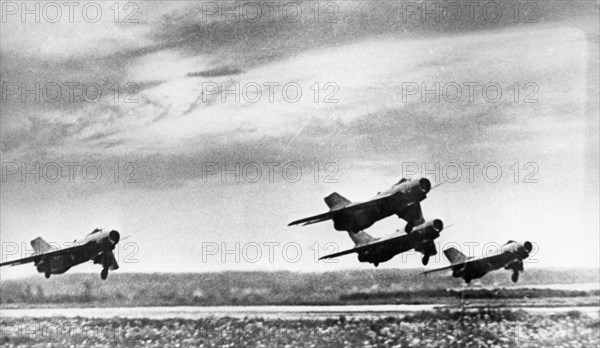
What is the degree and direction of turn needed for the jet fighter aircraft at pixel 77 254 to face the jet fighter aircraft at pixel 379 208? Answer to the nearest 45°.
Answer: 0° — it already faces it

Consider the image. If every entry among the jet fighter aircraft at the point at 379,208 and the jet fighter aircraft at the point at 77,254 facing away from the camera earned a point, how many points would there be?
0

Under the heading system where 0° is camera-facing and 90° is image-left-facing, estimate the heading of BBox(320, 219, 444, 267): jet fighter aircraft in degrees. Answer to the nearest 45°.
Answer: approximately 315°

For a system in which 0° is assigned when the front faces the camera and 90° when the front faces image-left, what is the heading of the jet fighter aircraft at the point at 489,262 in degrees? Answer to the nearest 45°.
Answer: approximately 315°

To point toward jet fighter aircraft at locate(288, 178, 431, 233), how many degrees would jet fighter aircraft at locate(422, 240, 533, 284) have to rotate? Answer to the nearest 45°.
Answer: approximately 135° to its right

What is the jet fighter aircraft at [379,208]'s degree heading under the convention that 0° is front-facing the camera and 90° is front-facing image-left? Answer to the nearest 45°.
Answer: approximately 315°

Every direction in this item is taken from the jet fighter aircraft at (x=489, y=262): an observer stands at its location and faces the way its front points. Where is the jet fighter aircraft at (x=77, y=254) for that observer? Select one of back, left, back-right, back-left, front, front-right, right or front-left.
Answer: back-right
